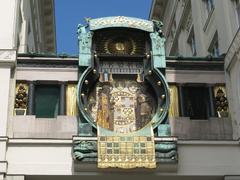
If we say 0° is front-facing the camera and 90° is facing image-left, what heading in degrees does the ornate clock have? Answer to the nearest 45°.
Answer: approximately 0°
